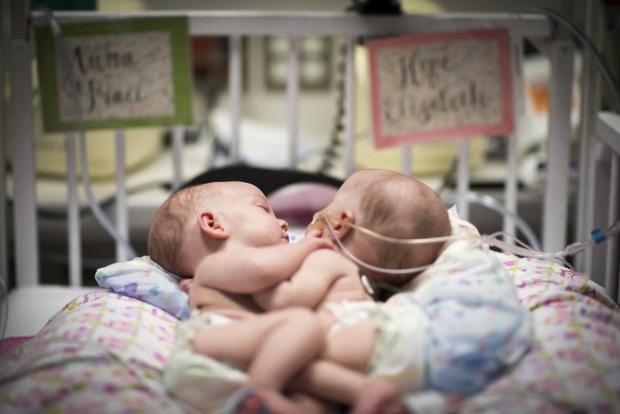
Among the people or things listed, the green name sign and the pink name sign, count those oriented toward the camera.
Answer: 2

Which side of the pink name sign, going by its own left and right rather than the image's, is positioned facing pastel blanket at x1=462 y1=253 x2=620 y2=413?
front

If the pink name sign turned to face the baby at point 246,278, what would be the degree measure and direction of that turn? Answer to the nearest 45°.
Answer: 0° — it already faces them

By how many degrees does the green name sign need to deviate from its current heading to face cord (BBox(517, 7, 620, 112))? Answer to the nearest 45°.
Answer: approximately 90° to its left

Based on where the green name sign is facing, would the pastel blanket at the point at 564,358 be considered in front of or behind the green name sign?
in front
